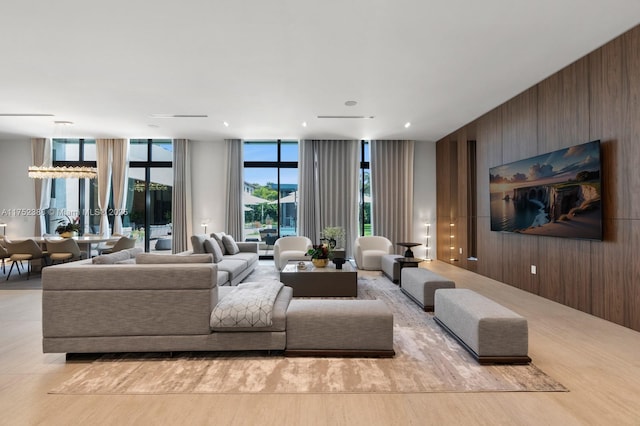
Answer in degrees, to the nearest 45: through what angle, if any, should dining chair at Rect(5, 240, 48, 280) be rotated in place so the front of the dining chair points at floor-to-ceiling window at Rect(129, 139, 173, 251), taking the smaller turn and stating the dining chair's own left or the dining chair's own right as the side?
0° — it already faces it

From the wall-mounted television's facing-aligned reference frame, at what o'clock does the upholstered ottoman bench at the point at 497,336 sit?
The upholstered ottoman bench is roughly at 11 o'clock from the wall-mounted television.

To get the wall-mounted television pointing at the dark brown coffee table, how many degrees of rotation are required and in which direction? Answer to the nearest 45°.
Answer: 0° — it already faces it

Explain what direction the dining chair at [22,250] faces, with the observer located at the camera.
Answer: facing away from the viewer and to the right of the viewer

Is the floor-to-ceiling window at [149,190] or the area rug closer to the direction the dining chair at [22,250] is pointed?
the floor-to-ceiling window

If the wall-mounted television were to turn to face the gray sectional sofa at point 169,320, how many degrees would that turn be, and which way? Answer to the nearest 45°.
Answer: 0° — it already faces it

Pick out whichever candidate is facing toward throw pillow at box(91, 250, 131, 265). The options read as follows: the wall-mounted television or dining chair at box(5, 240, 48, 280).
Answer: the wall-mounted television

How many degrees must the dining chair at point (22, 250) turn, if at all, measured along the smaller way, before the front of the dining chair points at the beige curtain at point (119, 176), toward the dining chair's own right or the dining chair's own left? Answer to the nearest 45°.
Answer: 0° — it already faces it

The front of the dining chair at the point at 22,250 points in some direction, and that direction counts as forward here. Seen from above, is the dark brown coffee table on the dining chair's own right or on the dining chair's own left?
on the dining chair's own right

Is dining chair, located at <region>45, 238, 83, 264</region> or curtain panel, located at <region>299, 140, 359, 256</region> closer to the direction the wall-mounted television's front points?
the dining chair

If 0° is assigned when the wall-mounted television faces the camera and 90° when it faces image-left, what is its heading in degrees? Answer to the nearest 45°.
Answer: approximately 45°

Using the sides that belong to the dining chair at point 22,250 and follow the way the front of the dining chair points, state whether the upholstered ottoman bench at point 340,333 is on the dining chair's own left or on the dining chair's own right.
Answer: on the dining chair's own right
